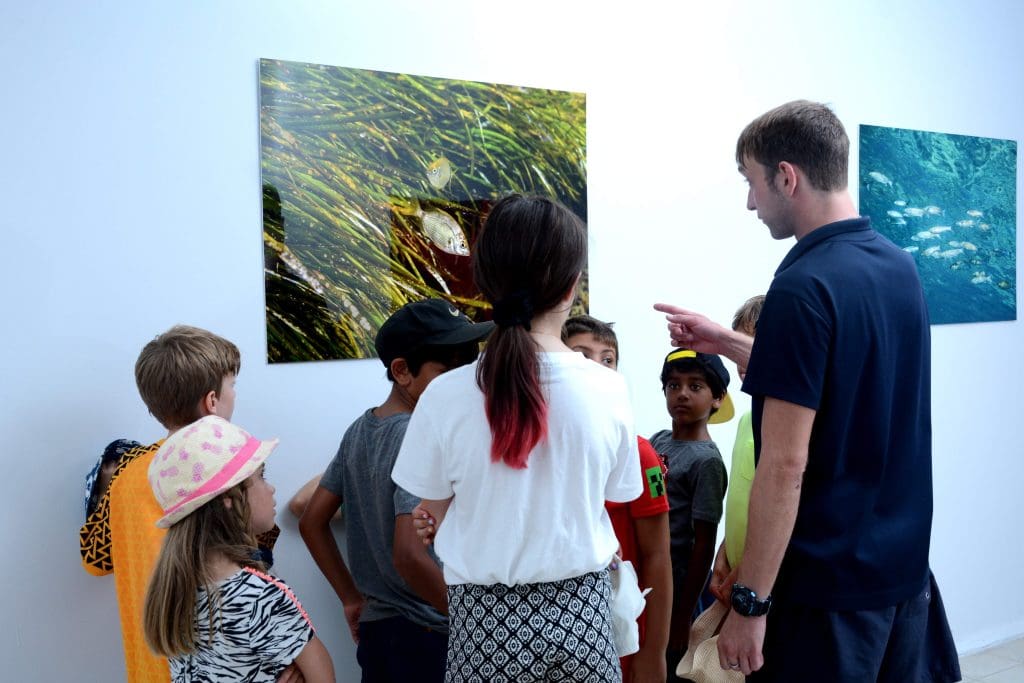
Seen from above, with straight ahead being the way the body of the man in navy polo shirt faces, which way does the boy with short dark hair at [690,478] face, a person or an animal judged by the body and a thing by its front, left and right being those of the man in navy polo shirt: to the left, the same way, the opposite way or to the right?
to the left

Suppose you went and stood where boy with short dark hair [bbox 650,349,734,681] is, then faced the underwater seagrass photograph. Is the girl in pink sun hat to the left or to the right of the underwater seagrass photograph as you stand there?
left

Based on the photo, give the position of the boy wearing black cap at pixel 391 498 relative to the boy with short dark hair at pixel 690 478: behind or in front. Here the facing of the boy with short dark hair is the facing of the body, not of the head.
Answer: in front

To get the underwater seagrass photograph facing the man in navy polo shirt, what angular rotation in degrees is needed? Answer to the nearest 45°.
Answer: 0° — it already faces them

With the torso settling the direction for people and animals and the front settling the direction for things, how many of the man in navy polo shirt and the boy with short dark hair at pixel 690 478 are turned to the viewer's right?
0

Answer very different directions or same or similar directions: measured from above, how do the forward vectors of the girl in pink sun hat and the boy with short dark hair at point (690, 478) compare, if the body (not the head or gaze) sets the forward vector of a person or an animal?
very different directions

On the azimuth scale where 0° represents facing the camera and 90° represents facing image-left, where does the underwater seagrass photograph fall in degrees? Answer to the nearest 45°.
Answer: approximately 315°

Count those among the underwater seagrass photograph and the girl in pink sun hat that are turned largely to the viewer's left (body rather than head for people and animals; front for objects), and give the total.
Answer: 0

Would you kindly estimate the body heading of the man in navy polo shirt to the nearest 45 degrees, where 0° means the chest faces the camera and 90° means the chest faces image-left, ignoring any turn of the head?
approximately 135°

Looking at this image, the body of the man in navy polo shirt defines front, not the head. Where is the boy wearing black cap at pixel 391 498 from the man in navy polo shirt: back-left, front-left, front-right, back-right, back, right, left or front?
front-left

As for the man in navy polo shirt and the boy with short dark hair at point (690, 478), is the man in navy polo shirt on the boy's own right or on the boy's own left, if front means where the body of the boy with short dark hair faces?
on the boy's own left

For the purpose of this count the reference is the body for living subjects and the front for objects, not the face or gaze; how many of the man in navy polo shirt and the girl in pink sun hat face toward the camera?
0

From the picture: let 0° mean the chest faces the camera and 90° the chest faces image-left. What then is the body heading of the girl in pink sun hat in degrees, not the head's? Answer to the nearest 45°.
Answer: approximately 225°

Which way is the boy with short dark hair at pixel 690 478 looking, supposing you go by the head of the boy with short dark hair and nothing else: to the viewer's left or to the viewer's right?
to the viewer's left

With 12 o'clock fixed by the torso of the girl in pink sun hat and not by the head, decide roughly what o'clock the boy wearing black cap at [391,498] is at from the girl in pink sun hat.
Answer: The boy wearing black cap is roughly at 12 o'clock from the girl in pink sun hat.
